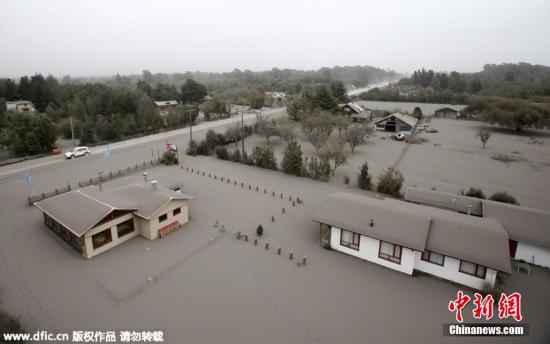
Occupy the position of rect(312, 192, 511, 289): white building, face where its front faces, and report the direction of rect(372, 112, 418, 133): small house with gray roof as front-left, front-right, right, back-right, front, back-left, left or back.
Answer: back-right

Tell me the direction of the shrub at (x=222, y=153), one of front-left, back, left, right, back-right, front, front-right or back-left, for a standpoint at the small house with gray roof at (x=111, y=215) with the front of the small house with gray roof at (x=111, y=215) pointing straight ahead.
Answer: left

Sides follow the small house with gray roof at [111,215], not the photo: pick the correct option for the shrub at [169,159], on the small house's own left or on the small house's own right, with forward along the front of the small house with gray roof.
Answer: on the small house's own left

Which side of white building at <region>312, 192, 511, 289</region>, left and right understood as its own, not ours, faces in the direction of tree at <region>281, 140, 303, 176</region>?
right

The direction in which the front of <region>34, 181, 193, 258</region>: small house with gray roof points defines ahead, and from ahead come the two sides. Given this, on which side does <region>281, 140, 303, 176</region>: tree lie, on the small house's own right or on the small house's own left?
on the small house's own left

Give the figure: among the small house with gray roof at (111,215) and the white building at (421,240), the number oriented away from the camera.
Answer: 0

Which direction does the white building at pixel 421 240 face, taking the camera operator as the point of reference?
facing the viewer and to the left of the viewer

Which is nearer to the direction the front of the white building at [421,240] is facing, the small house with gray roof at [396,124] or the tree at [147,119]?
the tree

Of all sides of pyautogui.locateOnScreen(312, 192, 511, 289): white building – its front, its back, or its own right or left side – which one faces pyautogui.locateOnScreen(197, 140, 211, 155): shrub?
right

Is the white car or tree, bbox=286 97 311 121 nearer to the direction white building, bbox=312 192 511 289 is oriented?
the white car
